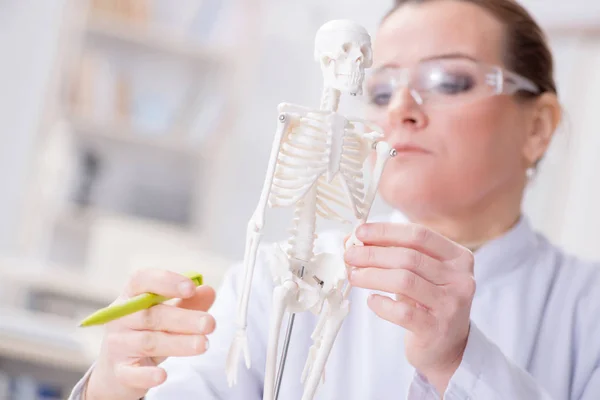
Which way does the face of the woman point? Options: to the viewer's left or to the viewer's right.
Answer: to the viewer's left

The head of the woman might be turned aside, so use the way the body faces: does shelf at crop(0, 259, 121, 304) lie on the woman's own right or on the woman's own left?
on the woman's own right

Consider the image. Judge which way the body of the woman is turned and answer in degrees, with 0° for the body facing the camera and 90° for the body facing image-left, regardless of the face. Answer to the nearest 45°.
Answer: approximately 45°

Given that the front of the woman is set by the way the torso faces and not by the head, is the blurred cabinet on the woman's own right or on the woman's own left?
on the woman's own right

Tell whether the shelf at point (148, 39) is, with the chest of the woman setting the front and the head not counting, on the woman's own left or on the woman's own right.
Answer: on the woman's own right
